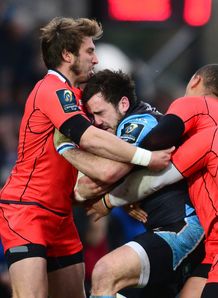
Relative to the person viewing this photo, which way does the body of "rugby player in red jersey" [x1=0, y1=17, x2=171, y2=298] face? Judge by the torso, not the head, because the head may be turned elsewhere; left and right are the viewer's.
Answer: facing to the right of the viewer

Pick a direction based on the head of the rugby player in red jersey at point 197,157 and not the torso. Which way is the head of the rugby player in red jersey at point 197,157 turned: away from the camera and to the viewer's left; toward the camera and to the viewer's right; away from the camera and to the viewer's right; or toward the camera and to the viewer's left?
away from the camera and to the viewer's left

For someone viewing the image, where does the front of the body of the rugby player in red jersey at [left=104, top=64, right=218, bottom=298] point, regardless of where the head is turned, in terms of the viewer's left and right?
facing away from the viewer and to the left of the viewer

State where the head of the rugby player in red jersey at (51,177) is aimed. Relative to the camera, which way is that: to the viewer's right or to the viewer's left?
to the viewer's right
